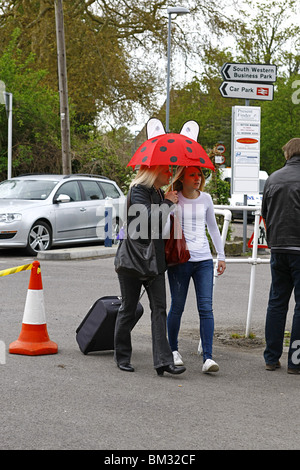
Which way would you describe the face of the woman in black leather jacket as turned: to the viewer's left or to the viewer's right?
to the viewer's right

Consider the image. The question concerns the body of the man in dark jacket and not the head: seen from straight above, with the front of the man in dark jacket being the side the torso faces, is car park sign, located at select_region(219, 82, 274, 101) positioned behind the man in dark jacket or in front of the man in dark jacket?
in front

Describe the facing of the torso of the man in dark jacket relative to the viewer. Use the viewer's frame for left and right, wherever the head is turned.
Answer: facing away from the viewer

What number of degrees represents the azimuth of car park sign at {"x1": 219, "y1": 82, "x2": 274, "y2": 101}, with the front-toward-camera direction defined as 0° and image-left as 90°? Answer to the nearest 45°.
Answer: approximately 0°

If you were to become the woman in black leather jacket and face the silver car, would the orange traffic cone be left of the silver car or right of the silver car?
left

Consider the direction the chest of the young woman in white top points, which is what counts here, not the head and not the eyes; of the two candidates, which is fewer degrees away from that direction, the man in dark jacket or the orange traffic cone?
the man in dark jacket

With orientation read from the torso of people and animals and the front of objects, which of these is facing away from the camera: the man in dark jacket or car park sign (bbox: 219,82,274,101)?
the man in dark jacket

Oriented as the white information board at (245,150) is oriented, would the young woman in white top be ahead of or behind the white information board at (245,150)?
ahead
